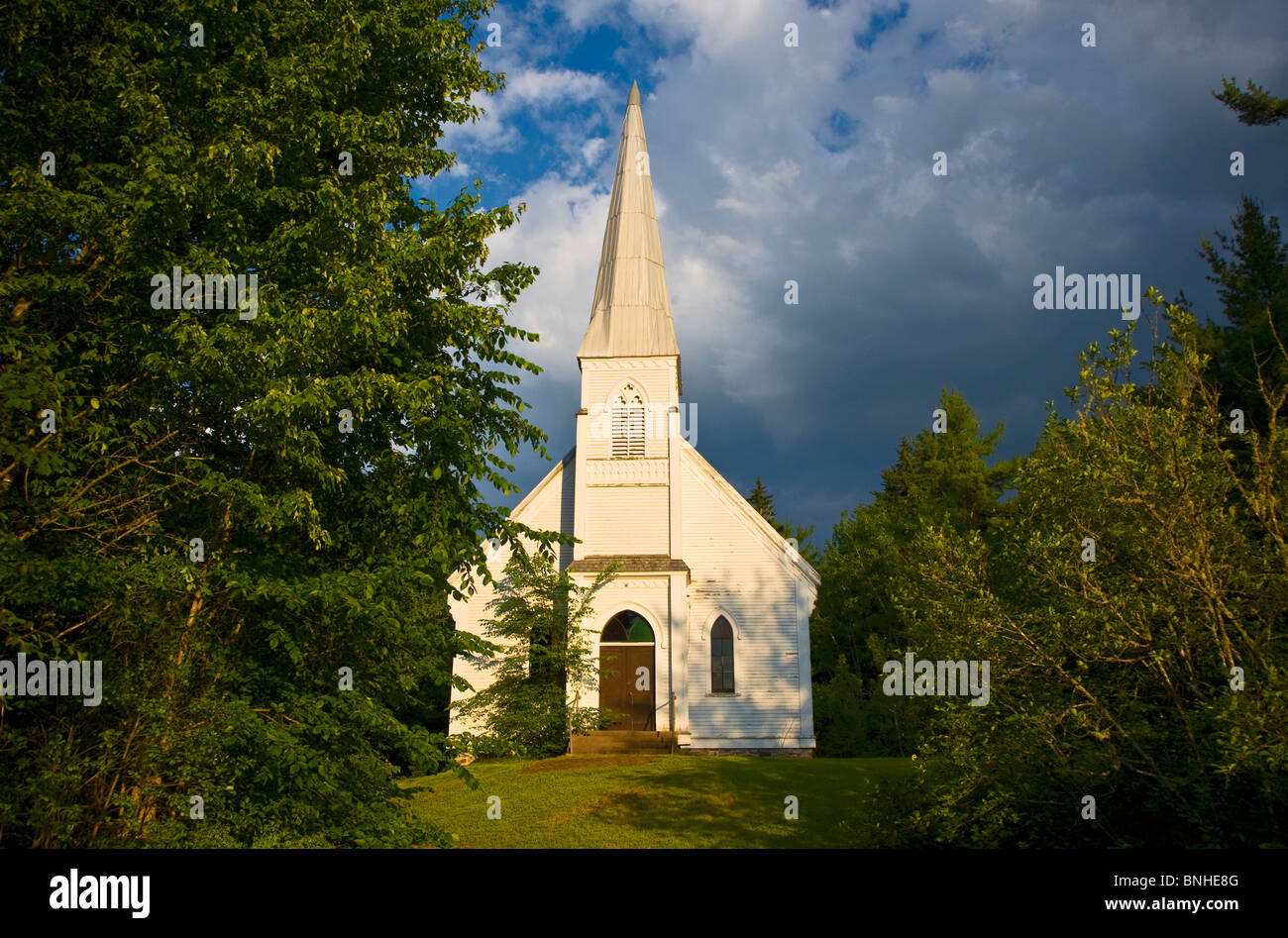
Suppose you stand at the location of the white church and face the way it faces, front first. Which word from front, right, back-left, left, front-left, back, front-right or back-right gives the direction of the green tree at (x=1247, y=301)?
left

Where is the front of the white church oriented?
toward the camera

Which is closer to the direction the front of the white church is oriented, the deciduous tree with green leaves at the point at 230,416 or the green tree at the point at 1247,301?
the deciduous tree with green leaves

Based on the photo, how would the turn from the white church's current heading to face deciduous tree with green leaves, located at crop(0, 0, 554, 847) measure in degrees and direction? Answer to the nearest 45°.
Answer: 0° — it already faces it
